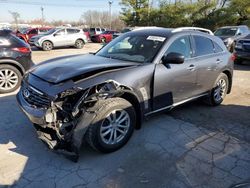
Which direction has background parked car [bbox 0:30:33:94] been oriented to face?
to the viewer's left

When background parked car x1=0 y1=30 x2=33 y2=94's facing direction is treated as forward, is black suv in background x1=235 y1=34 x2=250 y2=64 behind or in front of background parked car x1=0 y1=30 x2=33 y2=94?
behind

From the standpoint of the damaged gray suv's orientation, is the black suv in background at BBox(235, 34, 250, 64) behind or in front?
behind

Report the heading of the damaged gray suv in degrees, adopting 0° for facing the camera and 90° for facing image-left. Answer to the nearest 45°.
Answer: approximately 45°

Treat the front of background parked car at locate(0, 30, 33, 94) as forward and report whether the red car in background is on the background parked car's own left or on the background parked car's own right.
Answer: on the background parked car's own right

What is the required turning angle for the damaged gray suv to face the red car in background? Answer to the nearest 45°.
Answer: approximately 135° to its right

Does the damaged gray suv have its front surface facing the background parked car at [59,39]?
no
